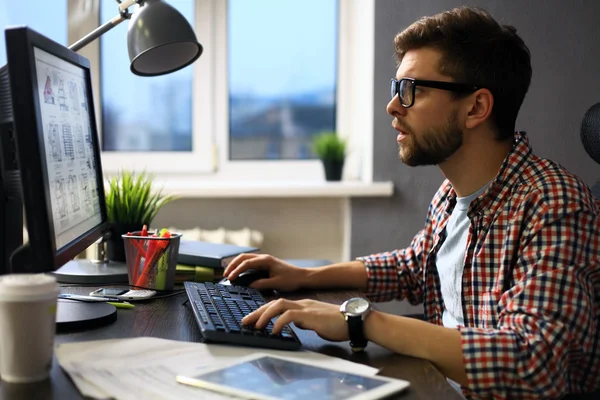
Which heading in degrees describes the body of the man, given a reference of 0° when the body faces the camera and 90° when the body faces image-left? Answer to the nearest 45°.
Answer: approximately 90°

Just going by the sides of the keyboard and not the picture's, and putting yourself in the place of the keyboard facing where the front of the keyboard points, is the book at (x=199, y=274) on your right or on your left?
on your left

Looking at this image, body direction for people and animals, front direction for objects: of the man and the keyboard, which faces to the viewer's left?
the man

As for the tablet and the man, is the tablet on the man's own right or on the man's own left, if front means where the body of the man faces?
on the man's own left

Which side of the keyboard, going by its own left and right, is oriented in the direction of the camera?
right

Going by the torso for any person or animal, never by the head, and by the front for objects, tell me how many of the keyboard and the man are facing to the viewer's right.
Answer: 1

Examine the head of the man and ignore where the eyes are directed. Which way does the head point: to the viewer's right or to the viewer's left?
to the viewer's left
